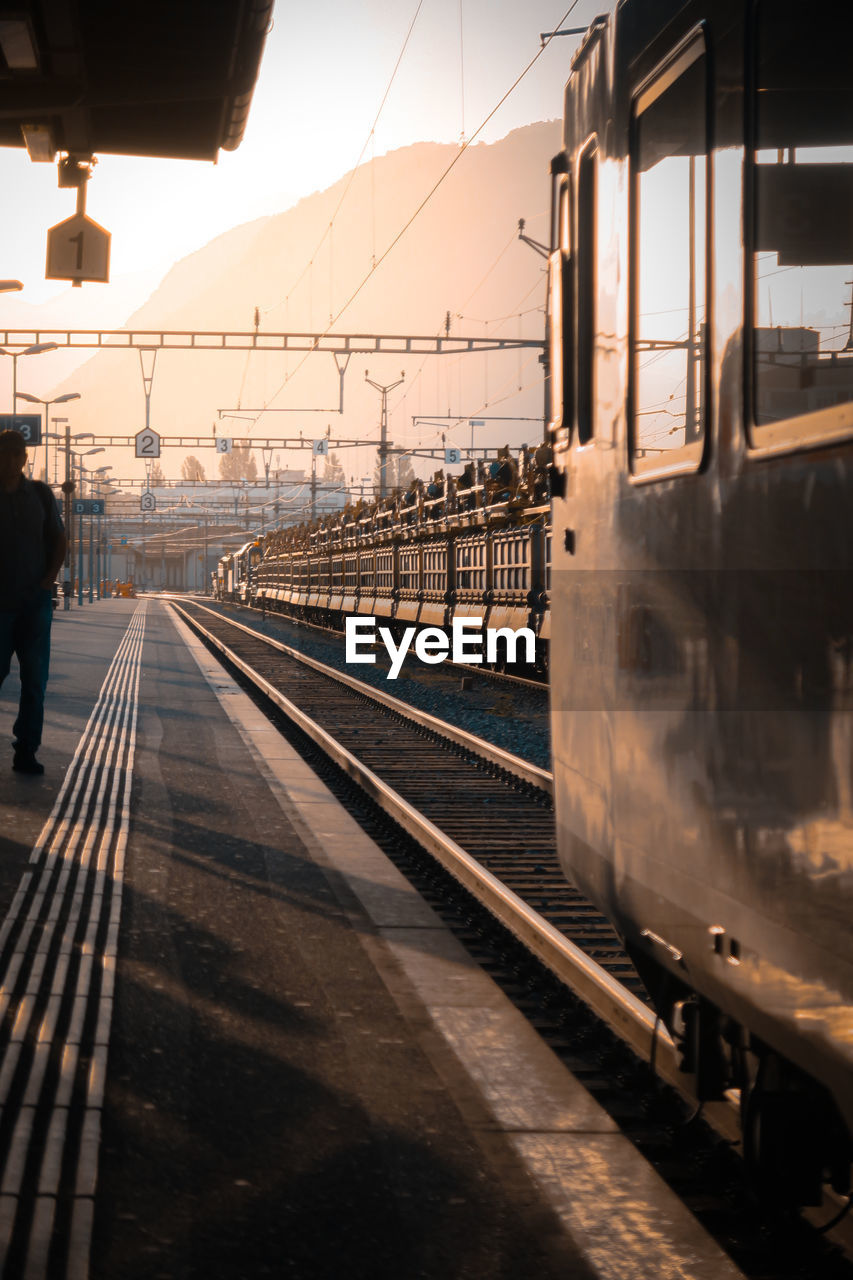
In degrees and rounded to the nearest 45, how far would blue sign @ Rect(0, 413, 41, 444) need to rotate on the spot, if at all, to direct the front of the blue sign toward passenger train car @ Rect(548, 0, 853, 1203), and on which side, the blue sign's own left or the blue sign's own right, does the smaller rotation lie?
0° — it already faces it

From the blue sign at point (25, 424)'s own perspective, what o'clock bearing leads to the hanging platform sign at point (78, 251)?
The hanging platform sign is roughly at 12 o'clock from the blue sign.

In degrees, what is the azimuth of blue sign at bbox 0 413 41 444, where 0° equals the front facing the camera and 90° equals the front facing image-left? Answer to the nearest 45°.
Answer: approximately 0°

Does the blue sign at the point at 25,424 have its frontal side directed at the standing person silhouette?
yes

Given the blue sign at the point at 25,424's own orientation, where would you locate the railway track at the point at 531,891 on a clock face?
The railway track is roughly at 12 o'clock from the blue sign.
